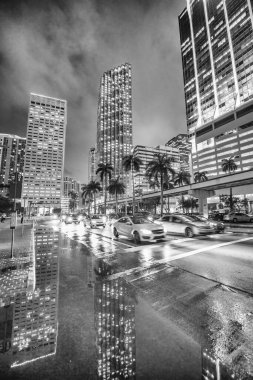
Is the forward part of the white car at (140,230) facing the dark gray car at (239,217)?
no

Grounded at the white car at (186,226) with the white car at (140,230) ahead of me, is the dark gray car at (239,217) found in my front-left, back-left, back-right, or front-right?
back-right

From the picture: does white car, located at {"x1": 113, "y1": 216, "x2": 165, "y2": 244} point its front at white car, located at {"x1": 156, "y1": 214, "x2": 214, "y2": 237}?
no

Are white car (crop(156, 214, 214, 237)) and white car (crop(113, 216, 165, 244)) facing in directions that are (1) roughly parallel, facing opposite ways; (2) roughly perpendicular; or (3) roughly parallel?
roughly parallel
